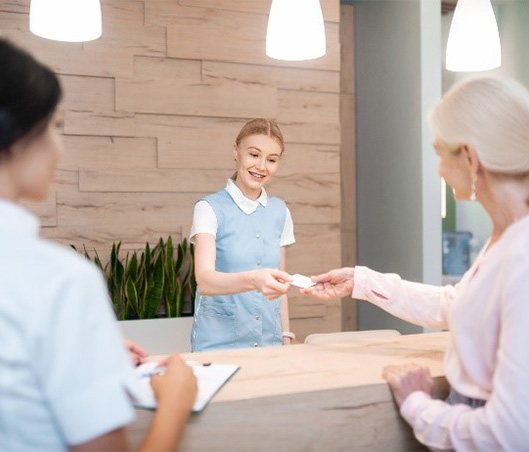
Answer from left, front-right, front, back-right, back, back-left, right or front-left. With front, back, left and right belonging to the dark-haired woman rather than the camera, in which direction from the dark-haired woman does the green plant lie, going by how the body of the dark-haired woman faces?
front-left

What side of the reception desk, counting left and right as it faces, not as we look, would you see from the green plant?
back

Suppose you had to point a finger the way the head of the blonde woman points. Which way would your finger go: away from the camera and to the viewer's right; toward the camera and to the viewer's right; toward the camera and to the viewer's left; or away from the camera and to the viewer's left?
toward the camera and to the viewer's right

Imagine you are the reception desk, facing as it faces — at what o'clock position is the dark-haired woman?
The dark-haired woman is roughly at 1 o'clock from the reception desk.

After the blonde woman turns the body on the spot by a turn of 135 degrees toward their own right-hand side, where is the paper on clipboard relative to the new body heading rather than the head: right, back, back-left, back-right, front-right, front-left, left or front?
left

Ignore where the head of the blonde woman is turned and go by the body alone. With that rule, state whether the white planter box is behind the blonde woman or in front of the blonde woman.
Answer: behind

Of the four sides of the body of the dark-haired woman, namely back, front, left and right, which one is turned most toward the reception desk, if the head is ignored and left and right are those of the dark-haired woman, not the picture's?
front

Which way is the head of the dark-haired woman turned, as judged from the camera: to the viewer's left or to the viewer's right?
to the viewer's right

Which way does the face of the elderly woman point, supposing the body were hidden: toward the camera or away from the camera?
away from the camera

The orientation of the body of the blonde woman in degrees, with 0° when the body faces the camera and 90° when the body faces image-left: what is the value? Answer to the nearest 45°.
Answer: approximately 315°

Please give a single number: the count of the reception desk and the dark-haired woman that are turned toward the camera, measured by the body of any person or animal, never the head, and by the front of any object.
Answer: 1

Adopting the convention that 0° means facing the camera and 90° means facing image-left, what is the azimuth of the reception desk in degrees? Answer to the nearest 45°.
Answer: approximately 0°

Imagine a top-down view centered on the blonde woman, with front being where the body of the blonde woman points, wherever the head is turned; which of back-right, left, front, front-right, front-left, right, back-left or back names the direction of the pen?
front-right
